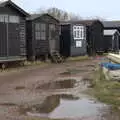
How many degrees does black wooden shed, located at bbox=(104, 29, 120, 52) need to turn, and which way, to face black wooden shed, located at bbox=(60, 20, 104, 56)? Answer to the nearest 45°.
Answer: approximately 45° to its right

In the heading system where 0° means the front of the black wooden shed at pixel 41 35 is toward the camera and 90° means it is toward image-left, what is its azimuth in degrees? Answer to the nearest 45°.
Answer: approximately 315°

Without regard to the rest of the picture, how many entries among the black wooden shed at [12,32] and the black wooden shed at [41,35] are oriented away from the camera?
0

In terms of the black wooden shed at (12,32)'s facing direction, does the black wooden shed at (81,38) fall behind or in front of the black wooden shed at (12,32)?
behind

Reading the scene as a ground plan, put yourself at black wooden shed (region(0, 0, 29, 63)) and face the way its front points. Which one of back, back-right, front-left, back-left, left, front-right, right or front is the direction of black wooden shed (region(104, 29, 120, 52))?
back-left

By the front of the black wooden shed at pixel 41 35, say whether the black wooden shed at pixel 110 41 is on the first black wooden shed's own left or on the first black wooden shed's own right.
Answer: on the first black wooden shed's own left

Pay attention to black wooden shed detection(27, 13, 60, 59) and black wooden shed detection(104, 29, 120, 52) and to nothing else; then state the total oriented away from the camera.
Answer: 0

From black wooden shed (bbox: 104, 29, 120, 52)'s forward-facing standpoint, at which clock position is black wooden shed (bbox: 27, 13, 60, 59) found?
black wooden shed (bbox: 27, 13, 60, 59) is roughly at 2 o'clock from black wooden shed (bbox: 104, 29, 120, 52).

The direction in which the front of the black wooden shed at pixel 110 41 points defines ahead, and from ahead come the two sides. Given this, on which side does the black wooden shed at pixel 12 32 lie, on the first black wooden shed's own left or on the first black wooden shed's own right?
on the first black wooden shed's own right
